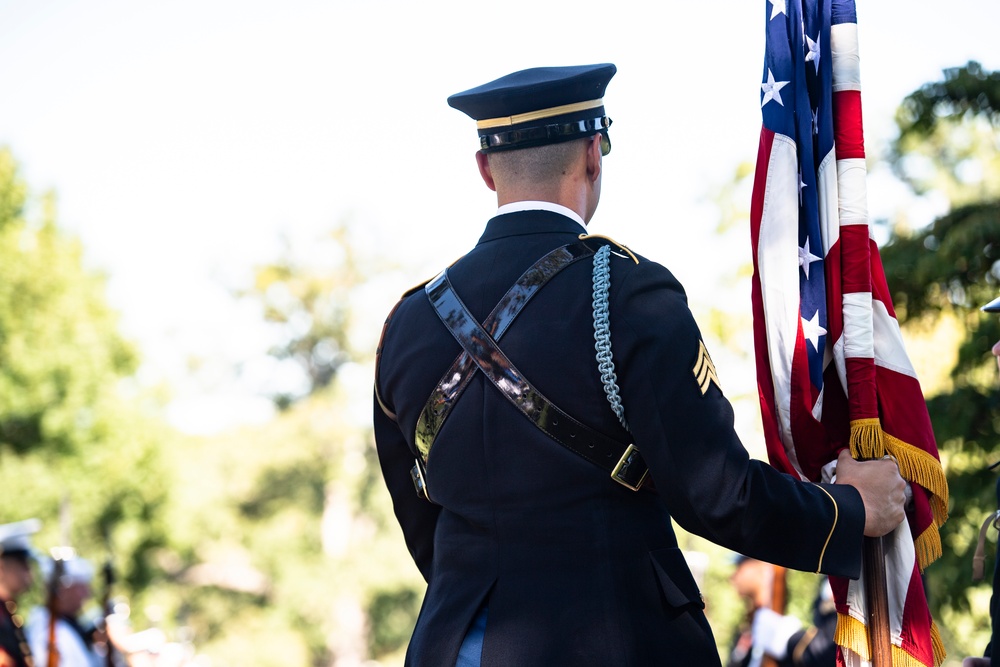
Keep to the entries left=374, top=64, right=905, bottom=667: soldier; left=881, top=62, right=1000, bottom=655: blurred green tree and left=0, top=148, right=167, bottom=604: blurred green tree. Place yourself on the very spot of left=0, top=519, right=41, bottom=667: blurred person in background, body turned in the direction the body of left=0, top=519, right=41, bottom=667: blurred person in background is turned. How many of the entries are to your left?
1

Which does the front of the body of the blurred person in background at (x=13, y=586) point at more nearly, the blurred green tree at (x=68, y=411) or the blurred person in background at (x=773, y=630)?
the blurred person in background

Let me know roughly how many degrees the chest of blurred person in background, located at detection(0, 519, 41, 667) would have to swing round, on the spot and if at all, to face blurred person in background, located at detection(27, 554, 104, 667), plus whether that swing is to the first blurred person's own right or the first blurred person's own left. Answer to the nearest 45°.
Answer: approximately 45° to the first blurred person's own left

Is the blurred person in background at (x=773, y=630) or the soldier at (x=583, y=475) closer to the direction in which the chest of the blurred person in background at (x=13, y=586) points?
the blurred person in background

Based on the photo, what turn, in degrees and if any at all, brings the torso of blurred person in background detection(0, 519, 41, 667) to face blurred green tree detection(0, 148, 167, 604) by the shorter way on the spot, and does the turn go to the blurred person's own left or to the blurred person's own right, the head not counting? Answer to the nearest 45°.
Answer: approximately 90° to the blurred person's own left

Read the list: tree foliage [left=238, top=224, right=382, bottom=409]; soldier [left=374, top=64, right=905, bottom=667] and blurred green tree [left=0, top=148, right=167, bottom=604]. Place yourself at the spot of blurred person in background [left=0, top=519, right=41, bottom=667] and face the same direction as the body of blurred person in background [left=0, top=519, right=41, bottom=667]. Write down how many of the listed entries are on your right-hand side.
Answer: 1

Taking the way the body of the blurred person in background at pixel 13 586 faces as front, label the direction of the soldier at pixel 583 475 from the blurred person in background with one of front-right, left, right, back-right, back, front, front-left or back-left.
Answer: right
